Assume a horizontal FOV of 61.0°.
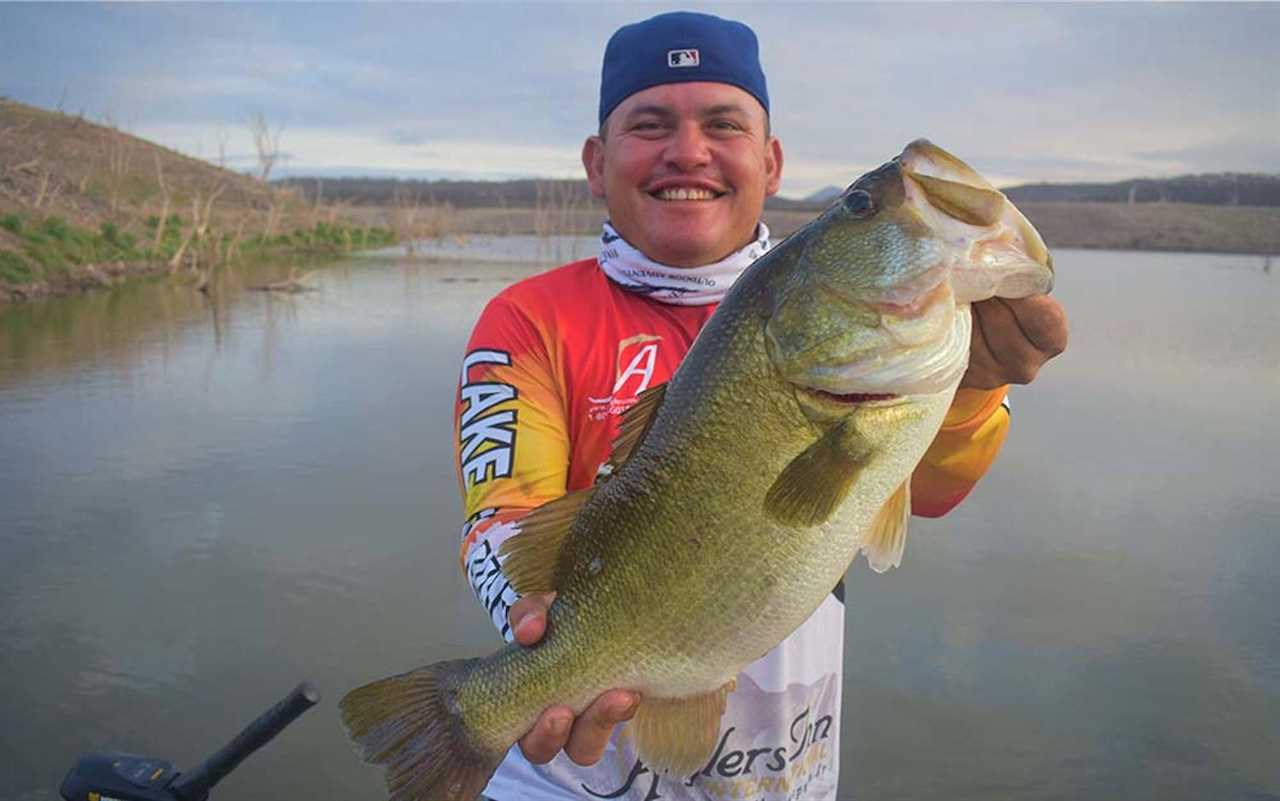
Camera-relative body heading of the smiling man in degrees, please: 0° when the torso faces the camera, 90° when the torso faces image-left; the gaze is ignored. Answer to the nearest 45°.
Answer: approximately 0°

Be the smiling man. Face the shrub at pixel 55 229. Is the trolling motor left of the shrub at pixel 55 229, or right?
left

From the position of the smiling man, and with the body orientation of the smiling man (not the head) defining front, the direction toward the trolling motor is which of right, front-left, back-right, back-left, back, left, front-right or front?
right

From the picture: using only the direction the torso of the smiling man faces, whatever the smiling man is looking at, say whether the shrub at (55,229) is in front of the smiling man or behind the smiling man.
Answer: behind
